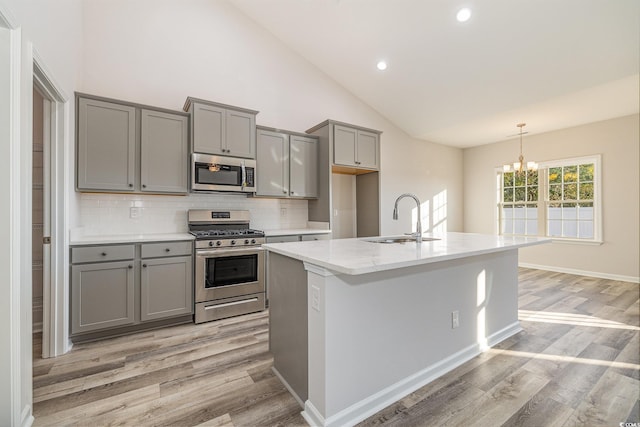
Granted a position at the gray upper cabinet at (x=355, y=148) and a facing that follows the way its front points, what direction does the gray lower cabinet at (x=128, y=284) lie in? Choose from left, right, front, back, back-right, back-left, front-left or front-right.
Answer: right

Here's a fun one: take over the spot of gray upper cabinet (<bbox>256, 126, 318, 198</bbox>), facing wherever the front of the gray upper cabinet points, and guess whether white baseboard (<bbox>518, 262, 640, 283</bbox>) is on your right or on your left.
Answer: on your left

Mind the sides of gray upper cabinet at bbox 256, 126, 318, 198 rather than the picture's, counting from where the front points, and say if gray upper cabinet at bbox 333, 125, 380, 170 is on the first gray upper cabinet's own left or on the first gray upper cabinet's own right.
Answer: on the first gray upper cabinet's own left

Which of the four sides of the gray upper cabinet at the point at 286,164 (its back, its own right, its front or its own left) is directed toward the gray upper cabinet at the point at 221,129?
right

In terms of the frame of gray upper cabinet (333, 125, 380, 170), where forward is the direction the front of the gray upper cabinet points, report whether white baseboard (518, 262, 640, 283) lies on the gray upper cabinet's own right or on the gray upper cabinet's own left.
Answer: on the gray upper cabinet's own left

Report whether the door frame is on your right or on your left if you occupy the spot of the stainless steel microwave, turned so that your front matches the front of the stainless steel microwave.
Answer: on your right

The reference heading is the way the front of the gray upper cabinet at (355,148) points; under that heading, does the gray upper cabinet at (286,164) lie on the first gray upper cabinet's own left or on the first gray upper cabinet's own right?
on the first gray upper cabinet's own right

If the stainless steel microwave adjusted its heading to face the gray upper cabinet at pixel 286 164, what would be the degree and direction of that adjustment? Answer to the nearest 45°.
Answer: approximately 90° to its left

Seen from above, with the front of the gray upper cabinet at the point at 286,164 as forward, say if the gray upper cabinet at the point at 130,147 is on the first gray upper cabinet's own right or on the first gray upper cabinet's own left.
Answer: on the first gray upper cabinet's own right

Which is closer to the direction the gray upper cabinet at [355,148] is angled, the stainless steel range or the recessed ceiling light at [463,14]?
the recessed ceiling light

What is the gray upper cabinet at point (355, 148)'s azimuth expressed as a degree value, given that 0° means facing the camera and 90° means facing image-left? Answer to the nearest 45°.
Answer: approximately 315°

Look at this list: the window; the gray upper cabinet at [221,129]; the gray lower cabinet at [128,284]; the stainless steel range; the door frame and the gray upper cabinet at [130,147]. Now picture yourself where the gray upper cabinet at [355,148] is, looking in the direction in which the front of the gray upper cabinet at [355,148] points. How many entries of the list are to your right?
5
